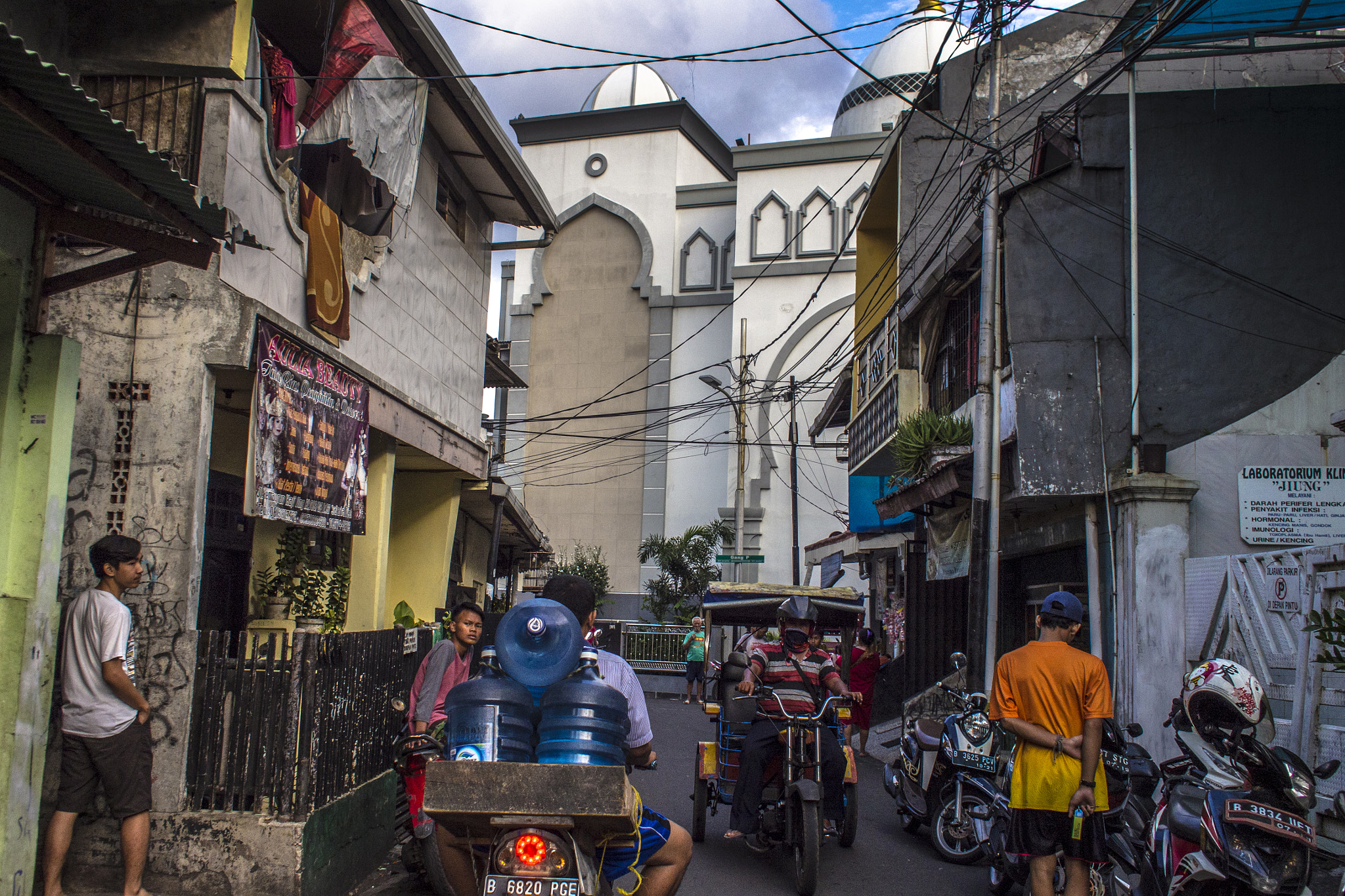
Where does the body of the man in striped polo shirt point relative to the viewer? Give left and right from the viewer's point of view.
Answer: facing the viewer

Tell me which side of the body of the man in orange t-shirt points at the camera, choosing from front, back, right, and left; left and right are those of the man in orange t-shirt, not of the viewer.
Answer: back

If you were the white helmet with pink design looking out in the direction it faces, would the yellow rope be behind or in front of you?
in front

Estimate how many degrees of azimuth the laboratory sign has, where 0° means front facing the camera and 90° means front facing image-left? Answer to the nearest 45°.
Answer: approximately 0°

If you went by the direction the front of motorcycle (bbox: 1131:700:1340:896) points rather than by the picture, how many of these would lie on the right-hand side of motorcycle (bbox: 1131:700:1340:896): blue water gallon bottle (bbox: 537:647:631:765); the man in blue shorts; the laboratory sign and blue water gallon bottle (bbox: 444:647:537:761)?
3

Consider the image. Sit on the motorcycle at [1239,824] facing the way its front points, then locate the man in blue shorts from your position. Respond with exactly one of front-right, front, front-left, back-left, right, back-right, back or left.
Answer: right

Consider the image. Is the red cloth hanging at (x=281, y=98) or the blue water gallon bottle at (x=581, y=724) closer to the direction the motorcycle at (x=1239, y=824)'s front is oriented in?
the blue water gallon bottle

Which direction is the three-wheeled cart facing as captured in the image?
toward the camera

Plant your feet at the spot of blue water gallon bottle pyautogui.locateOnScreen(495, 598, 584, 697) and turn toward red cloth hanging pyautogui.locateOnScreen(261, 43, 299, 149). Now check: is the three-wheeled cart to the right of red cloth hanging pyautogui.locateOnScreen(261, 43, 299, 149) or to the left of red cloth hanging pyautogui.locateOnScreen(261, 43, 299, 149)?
right

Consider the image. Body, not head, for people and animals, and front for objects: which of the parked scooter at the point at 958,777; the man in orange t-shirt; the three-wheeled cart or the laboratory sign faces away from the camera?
the man in orange t-shirt

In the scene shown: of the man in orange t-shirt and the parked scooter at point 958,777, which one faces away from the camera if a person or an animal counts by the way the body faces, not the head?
the man in orange t-shirt

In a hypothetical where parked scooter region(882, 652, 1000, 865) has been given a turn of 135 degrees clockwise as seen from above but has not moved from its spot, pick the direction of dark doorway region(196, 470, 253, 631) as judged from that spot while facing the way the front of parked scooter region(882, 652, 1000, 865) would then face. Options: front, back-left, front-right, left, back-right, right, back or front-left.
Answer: front

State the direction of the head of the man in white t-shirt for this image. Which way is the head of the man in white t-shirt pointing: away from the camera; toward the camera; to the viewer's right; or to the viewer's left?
to the viewer's right

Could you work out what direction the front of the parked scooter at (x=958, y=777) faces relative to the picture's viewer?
facing the viewer and to the right of the viewer
